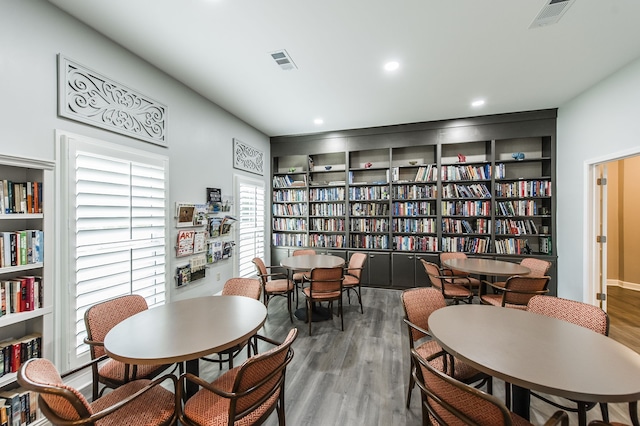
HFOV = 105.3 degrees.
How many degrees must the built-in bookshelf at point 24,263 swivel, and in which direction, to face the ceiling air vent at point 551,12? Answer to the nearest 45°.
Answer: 0° — it already faces it

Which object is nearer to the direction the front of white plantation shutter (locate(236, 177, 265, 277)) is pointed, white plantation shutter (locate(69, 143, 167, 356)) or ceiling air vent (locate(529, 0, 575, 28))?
the ceiling air vent

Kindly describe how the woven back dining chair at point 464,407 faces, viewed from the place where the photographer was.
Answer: facing away from the viewer and to the right of the viewer

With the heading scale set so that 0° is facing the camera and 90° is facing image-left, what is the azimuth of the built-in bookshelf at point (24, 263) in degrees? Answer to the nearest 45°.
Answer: approximately 315°

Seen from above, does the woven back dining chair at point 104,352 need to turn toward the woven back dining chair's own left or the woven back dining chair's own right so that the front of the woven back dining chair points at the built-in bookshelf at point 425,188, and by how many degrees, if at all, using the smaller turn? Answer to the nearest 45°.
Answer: approximately 45° to the woven back dining chair's own left

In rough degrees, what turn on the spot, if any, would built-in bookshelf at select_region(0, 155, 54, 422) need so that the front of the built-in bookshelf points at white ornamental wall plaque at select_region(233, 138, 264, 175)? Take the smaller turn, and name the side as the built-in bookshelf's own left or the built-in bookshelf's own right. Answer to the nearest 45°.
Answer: approximately 90° to the built-in bookshelf's own left

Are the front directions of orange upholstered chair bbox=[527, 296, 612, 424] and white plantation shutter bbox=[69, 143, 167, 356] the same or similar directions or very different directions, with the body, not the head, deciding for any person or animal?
very different directions

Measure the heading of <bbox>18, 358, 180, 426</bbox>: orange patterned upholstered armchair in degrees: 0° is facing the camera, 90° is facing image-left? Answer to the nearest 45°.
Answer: approximately 225°
